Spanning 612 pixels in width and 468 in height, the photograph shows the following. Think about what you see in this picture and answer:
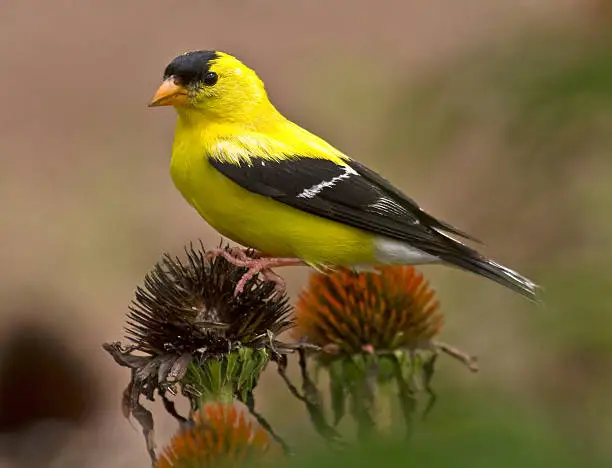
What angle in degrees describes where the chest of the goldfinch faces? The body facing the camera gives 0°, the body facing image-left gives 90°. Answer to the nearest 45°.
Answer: approximately 90°

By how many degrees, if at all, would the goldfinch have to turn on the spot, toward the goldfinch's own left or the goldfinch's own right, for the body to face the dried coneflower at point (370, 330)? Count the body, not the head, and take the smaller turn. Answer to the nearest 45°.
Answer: approximately 180°
